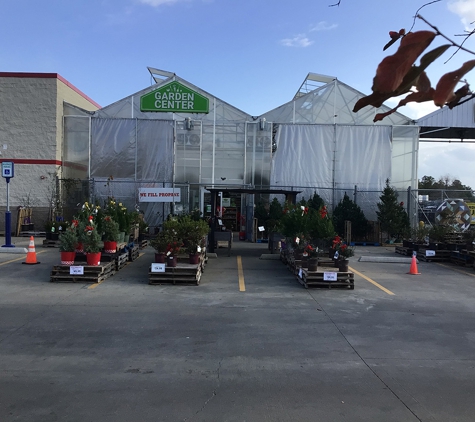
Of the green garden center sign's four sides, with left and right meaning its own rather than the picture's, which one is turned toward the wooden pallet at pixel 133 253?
front

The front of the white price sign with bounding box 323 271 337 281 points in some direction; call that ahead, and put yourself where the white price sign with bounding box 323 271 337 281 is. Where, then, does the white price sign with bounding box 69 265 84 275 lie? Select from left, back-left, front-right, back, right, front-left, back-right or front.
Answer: right

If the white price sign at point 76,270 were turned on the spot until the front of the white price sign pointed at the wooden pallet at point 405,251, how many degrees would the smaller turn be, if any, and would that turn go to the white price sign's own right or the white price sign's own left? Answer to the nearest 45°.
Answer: approximately 90° to the white price sign's own left

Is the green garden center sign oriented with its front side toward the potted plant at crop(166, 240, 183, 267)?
yes

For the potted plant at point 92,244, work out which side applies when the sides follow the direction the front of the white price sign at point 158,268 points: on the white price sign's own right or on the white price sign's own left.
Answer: on the white price sign's own right

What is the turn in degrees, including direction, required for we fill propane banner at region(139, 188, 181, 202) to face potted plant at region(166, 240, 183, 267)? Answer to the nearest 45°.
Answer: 0° — it already faces it

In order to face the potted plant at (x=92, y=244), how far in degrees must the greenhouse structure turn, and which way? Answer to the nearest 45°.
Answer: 0° — it already faces it

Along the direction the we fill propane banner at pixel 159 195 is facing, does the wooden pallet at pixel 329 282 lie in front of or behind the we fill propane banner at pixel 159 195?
in front

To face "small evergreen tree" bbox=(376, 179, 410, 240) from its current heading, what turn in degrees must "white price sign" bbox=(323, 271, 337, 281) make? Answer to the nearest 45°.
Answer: approximately 180°

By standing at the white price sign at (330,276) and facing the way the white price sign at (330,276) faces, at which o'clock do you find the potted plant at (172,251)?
The potted plant is roughly at 3 o'clock from the white price sign.

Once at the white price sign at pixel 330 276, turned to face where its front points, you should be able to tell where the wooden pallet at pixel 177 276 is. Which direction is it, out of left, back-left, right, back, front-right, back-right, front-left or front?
right

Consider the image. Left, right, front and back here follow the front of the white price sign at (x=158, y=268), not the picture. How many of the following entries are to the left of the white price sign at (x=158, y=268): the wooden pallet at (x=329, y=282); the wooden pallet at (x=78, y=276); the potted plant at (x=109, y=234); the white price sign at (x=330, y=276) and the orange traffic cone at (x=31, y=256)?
2

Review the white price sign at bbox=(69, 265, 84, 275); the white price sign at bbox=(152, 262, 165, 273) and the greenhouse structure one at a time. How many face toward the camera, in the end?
3

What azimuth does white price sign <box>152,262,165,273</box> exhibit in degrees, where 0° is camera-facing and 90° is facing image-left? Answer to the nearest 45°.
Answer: approximately 0°
